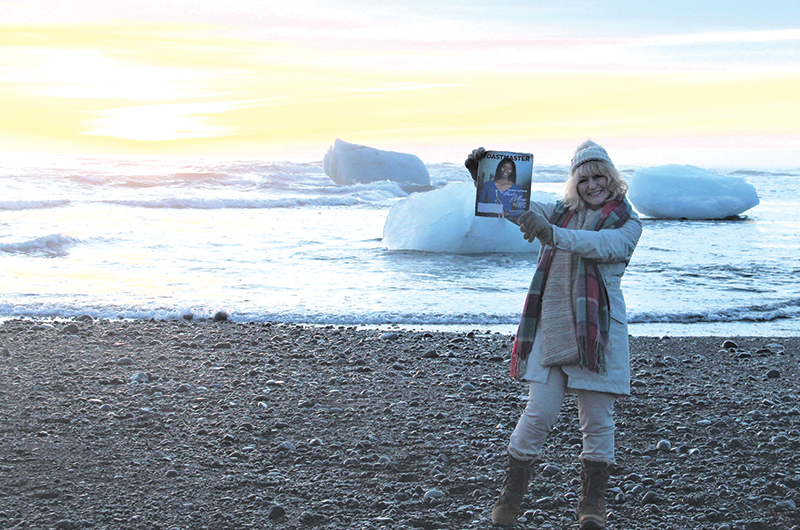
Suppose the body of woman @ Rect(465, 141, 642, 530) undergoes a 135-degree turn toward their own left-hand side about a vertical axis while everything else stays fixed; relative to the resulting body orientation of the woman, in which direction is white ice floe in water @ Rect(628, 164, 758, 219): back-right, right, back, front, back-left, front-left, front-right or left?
left

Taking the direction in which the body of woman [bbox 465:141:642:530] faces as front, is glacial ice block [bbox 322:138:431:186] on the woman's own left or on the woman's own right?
on the woman's own right

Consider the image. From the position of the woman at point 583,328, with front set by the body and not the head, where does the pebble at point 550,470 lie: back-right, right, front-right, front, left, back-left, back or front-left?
back-right

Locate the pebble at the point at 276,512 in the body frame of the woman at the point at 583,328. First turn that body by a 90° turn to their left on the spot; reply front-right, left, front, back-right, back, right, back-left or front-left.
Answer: back-right

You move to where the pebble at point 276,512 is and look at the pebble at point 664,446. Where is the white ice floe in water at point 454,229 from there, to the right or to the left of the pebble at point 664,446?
left

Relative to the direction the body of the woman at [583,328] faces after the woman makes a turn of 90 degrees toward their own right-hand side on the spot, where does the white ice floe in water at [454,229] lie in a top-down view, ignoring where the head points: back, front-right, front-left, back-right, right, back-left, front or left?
front-right

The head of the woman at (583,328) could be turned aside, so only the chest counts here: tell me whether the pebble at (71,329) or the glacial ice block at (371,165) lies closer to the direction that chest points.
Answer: the pebble

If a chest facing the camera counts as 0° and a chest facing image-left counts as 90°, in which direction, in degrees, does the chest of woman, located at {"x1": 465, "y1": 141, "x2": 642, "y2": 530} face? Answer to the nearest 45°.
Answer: approximately 45°

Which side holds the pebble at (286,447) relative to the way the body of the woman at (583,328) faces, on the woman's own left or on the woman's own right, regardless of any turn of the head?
on the woman's own right

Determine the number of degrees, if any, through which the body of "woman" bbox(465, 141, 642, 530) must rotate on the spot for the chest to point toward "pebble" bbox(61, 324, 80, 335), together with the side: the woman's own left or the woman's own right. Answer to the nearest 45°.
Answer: approximately 90° to the woman's own right

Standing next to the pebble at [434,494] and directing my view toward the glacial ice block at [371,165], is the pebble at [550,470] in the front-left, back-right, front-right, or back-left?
front-right
